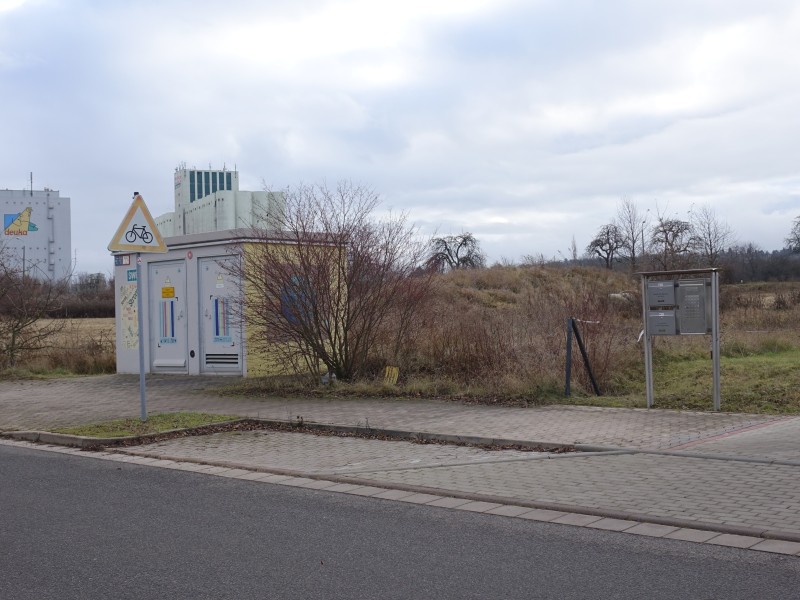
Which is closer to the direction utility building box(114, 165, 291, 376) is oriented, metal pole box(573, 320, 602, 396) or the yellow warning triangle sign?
the yellow warning triangle sign

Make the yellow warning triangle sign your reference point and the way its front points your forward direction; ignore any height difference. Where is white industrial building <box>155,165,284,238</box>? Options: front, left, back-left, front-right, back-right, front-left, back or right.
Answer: back

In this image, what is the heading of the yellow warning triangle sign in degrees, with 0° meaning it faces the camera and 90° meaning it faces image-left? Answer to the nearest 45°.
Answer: approximately 0°

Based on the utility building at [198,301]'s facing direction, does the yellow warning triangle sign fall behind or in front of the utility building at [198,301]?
in front

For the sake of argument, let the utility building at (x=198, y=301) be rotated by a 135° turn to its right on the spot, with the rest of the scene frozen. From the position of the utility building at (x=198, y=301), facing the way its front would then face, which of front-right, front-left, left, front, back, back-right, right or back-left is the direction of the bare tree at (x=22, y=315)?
front

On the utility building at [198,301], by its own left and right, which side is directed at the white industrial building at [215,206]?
back

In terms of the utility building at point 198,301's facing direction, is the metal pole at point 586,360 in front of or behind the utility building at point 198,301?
in front

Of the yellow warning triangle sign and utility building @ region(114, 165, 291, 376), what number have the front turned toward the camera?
2
